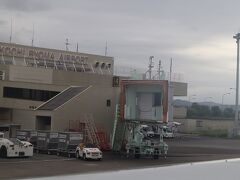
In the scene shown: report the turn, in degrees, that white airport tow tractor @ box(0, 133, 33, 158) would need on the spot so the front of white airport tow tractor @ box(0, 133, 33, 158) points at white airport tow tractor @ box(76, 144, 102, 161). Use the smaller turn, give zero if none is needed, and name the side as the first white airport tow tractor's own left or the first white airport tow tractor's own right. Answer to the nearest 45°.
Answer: approximately 45° to the first white airport tow tractor's own left

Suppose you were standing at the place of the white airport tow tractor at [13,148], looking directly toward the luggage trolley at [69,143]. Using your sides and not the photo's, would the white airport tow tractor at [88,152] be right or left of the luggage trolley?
right
